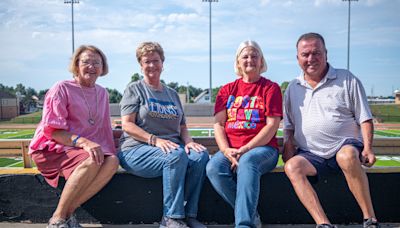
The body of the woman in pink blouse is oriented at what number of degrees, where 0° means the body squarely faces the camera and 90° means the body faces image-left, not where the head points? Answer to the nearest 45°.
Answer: approximately 315°

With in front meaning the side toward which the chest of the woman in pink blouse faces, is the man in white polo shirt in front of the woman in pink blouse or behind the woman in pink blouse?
in front

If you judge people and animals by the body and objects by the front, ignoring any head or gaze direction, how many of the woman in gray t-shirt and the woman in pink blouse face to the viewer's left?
0
